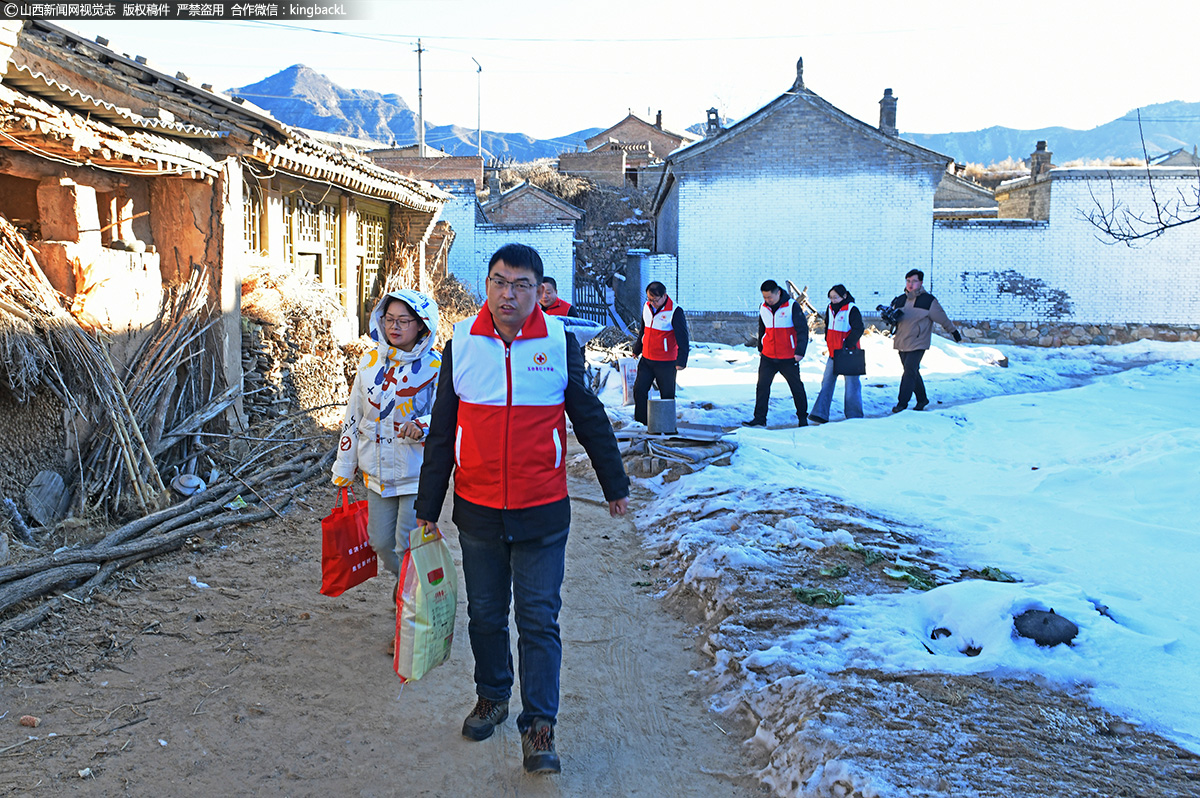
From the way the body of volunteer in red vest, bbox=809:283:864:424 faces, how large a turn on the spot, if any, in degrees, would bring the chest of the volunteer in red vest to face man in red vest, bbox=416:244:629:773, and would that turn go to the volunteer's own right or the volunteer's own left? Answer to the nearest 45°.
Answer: approximately 45° to the volunteer's own left

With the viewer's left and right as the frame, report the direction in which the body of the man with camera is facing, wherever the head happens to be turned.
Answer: facing the viewer and to the left of the viewer

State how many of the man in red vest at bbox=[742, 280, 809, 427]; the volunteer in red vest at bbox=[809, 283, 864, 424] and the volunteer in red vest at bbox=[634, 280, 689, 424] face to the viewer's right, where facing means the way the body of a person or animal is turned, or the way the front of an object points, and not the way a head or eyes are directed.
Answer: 0

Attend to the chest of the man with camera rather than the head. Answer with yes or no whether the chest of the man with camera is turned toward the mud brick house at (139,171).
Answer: yes

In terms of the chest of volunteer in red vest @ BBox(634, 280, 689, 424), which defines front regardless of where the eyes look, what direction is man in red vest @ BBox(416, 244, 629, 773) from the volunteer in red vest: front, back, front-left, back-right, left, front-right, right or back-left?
front-left

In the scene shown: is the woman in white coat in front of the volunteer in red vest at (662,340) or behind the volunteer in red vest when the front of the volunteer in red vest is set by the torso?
in front

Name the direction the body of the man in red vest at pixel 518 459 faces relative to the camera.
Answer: toward the camera

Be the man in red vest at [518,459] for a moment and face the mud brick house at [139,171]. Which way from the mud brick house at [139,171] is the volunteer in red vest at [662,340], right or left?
right

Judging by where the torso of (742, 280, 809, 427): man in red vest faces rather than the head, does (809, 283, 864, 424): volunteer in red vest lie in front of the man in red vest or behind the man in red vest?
behind

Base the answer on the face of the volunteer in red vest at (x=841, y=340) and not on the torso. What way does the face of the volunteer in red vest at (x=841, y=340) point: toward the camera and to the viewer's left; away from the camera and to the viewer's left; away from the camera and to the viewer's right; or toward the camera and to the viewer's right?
toward the camera and to the viewer's left

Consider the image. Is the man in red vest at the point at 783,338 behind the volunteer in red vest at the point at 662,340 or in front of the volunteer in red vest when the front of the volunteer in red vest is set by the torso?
behind
